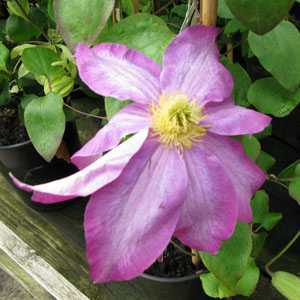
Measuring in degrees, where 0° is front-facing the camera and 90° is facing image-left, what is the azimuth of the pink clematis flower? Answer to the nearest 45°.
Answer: approximately 0°
